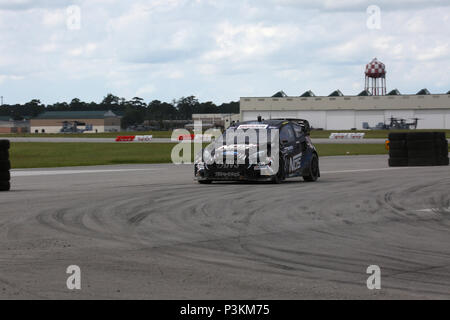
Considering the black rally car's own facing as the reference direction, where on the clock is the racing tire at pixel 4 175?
The racing tire is roughly at 1 o'clock from the black rally car.

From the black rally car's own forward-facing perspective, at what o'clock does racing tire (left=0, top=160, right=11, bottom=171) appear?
The racing tire is roughly at 1 o'clock from the black rally car.

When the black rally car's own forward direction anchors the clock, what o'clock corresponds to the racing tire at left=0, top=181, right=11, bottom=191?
The racing tire is roughly at 1 o'clock from the black rally car.

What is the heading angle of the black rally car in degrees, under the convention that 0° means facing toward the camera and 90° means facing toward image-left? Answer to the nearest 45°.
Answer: approximately 45°
